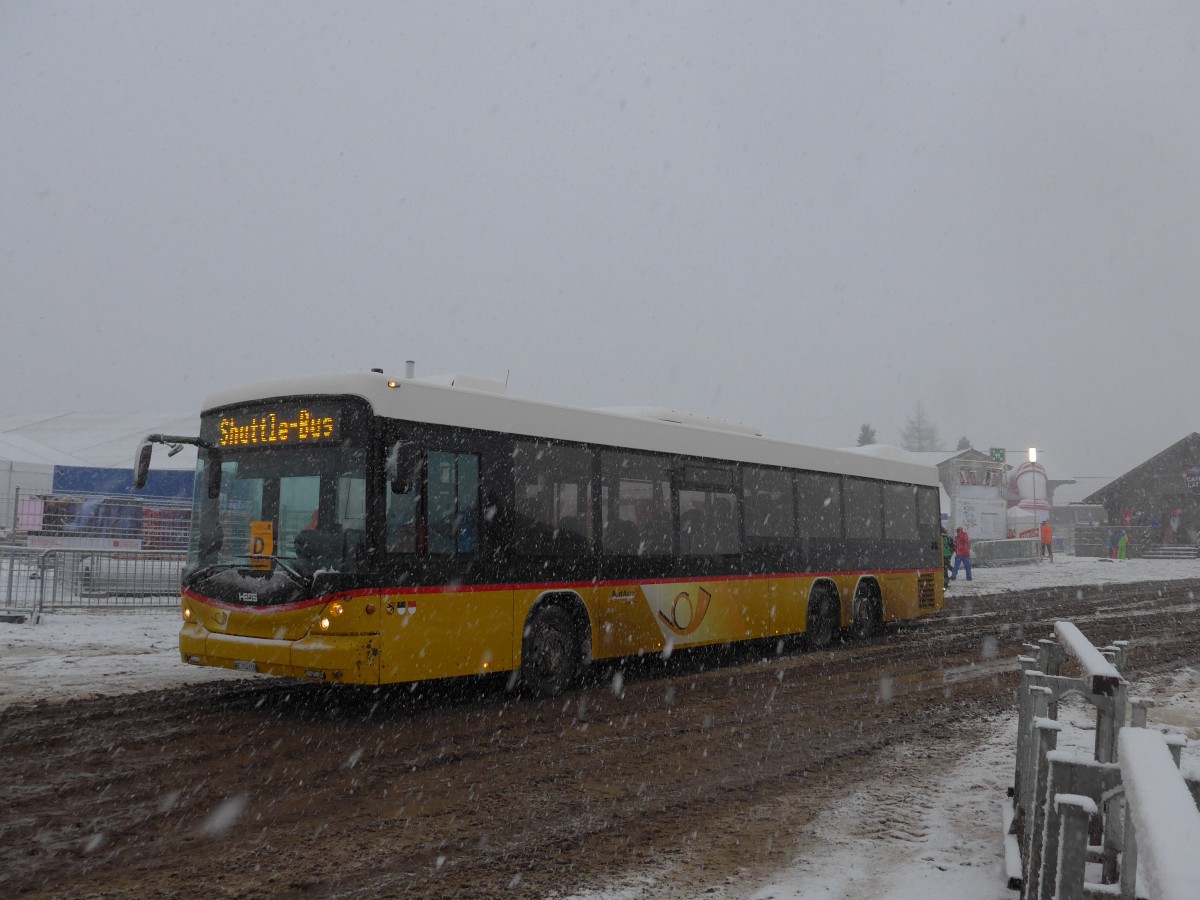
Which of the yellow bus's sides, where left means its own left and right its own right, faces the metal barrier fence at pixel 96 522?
right

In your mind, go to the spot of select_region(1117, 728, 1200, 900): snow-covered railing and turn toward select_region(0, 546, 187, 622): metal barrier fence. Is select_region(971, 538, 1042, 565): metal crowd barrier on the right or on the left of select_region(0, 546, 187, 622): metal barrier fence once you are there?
right

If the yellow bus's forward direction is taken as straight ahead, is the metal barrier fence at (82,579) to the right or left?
on its right

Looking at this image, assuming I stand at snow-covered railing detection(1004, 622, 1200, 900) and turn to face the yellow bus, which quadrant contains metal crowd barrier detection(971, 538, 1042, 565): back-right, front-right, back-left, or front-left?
front-right

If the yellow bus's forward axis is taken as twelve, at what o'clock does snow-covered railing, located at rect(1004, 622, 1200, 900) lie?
The snow-covered railing is roughly at 10 o'clock from the yellow bus.

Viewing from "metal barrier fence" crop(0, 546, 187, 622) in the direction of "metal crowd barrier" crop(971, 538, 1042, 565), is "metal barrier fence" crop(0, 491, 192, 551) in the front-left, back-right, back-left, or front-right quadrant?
front-left

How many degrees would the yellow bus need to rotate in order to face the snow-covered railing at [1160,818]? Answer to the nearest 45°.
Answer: approximately 45° to its left

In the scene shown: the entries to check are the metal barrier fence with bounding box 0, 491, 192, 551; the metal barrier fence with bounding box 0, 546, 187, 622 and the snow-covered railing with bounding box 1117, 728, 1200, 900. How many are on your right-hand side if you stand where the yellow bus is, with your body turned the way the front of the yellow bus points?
2

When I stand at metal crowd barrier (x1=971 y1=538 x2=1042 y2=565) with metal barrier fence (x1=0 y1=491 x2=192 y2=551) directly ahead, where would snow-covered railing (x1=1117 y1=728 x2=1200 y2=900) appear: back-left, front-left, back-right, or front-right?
front-left

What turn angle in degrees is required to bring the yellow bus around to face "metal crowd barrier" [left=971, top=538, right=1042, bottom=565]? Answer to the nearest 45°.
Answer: approximately 180°
